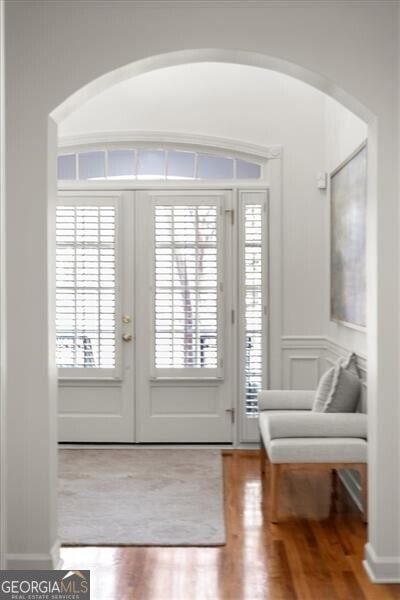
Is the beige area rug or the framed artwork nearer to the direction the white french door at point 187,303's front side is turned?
the beige area rug

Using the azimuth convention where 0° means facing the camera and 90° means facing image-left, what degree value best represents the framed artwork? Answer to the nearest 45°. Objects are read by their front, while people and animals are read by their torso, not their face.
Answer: approximately 90°

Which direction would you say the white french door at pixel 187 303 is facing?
toward the camera

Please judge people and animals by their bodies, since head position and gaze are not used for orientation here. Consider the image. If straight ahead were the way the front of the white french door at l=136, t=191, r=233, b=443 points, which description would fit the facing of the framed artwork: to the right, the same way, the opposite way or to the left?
to the right

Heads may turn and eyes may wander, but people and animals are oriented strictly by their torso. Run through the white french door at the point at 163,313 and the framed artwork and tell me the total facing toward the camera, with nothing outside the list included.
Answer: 1

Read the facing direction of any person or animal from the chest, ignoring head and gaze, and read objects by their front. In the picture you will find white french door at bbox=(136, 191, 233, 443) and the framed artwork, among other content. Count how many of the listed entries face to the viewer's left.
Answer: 1

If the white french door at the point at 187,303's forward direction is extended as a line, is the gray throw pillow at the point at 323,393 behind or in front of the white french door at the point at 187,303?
in front

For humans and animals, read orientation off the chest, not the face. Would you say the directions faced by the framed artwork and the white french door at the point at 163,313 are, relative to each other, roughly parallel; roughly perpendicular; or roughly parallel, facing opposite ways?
roughly perpendicular
